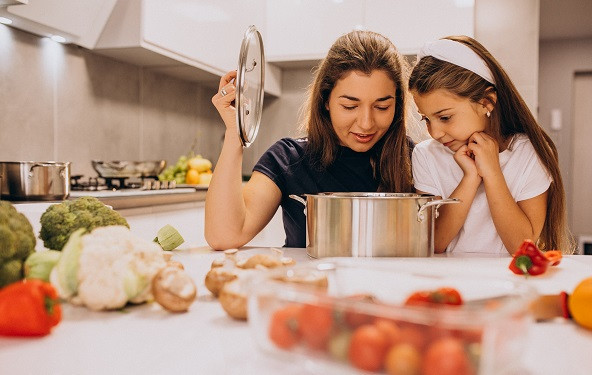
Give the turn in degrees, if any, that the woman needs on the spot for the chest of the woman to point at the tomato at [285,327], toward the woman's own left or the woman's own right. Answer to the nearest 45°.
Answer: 0° — they already face it

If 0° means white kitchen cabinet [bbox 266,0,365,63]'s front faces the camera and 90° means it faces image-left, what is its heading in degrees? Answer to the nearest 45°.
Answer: approximately 0°

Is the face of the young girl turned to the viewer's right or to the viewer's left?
to the viewer's left

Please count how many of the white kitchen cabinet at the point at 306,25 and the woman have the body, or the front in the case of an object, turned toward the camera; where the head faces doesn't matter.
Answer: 2

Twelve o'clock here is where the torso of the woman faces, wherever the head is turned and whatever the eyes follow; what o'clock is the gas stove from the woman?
The gas stove is roughly at 4 o'clock from the woman.

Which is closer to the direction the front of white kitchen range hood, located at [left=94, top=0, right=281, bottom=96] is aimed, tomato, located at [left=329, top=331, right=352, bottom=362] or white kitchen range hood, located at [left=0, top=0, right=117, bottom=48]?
the tomato

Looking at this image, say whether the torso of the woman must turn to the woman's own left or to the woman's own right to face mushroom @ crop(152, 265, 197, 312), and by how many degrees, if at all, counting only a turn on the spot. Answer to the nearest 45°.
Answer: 0° — they already face it

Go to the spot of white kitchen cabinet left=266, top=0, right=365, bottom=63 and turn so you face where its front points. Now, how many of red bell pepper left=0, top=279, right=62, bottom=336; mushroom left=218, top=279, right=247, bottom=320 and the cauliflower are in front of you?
3
